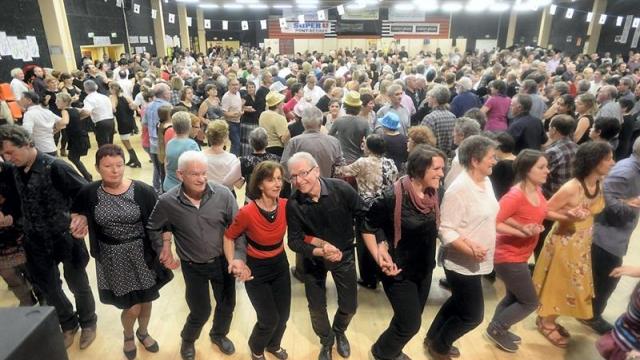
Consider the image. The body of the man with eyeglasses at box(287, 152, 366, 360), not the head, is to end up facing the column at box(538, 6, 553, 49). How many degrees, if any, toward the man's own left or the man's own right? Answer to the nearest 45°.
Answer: approximately 135° to the man's own left

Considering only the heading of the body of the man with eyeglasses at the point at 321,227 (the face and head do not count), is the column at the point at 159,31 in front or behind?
behind

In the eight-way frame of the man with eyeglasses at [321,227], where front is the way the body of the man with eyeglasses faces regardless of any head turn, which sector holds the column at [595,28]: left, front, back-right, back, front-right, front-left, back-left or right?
back-left

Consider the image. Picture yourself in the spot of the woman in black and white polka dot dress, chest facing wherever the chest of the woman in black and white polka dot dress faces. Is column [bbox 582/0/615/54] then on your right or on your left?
on your left

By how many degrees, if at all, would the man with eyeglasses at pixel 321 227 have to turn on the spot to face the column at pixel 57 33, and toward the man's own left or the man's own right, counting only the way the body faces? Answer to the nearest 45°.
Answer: approximately 135° to the man's own right

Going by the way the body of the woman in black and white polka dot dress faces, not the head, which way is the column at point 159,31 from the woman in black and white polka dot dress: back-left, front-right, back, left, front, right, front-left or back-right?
back

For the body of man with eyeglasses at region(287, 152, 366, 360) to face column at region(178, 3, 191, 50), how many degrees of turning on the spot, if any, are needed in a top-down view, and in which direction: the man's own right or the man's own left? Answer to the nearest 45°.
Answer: approximately 180°

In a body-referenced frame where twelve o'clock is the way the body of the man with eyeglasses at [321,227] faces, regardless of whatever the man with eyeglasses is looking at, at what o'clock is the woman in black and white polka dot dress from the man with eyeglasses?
The woman in black and white polka dot dress is roughly at 3 o'clock from the man with eyeglasses.

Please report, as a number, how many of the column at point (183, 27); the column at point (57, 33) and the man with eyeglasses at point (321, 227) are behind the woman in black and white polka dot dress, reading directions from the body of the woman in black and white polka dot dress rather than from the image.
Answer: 2

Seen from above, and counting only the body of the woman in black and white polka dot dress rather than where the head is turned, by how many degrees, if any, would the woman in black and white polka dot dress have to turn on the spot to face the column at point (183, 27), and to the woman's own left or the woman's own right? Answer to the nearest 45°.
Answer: approximately 180°

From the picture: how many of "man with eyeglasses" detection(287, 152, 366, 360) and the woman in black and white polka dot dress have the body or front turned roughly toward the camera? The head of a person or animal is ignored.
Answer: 2

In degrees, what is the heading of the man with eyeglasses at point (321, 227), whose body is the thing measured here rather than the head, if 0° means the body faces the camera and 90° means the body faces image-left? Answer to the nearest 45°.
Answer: approximately 0°
